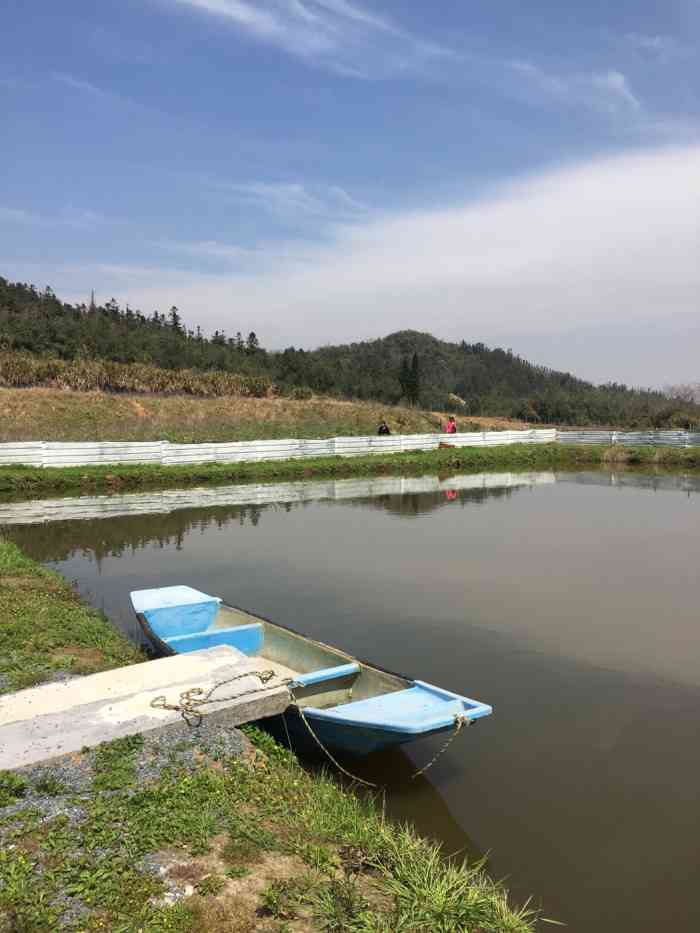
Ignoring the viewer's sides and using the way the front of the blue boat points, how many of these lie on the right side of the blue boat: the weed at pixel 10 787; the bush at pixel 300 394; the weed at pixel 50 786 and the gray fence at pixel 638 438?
2
